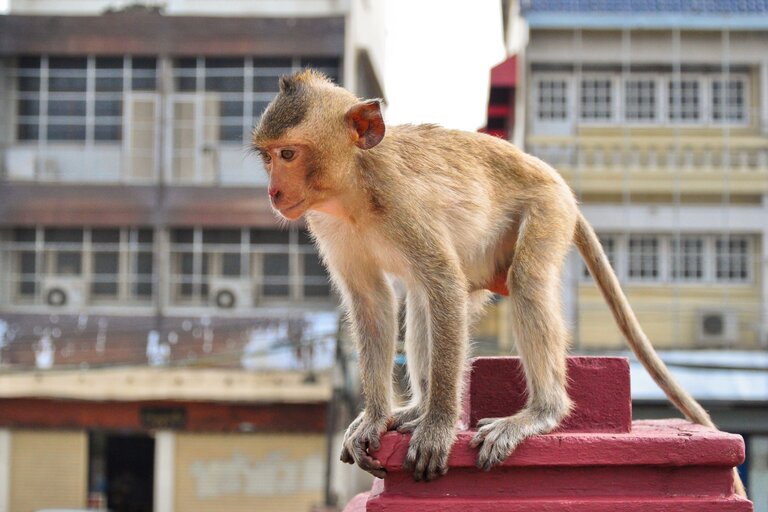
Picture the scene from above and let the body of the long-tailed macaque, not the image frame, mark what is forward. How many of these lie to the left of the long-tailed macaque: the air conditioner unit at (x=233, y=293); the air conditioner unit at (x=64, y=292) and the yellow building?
0

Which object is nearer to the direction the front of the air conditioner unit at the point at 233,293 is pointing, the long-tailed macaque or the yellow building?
the long-tailed macaque

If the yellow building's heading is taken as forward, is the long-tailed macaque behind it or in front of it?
in front

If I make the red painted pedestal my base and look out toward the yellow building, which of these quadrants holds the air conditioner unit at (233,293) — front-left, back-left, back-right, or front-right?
front-left

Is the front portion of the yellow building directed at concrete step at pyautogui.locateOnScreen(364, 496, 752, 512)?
yes

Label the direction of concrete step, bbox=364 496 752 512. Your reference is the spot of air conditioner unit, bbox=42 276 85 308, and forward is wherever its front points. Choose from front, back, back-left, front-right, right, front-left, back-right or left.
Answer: front

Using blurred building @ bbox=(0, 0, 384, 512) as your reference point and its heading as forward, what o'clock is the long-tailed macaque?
The long-tailed macaque is roughly at 12 o'clock from the blurred building.

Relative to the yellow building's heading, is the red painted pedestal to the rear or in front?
in front

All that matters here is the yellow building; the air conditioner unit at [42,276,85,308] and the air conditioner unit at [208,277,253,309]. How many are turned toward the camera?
3

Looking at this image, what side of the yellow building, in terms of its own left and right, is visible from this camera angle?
front

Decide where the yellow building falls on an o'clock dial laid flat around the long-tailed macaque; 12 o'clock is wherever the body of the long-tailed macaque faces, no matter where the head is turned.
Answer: The yellow building is roughly at 5 o'clock from the long-tailed macaque.

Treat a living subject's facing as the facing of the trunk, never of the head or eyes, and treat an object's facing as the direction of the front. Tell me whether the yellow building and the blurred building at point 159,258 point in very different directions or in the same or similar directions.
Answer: same or similar directions

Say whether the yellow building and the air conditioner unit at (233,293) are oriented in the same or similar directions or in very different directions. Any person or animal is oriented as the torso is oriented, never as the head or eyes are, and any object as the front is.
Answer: same or similar directions

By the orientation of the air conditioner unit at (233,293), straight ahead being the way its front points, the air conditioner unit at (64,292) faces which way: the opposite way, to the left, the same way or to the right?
the same way

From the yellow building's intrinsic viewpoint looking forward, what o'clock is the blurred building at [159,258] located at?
The blurred building is roughly at 3 o'clock from the yellow building.

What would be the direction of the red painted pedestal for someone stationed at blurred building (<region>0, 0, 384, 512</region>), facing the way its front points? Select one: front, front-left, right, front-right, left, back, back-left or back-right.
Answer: front

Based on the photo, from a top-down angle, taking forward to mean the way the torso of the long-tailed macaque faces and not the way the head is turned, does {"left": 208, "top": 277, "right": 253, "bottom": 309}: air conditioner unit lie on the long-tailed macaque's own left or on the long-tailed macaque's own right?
on the long-tailed macaque's own right

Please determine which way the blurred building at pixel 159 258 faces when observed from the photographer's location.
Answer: facing the viewer
